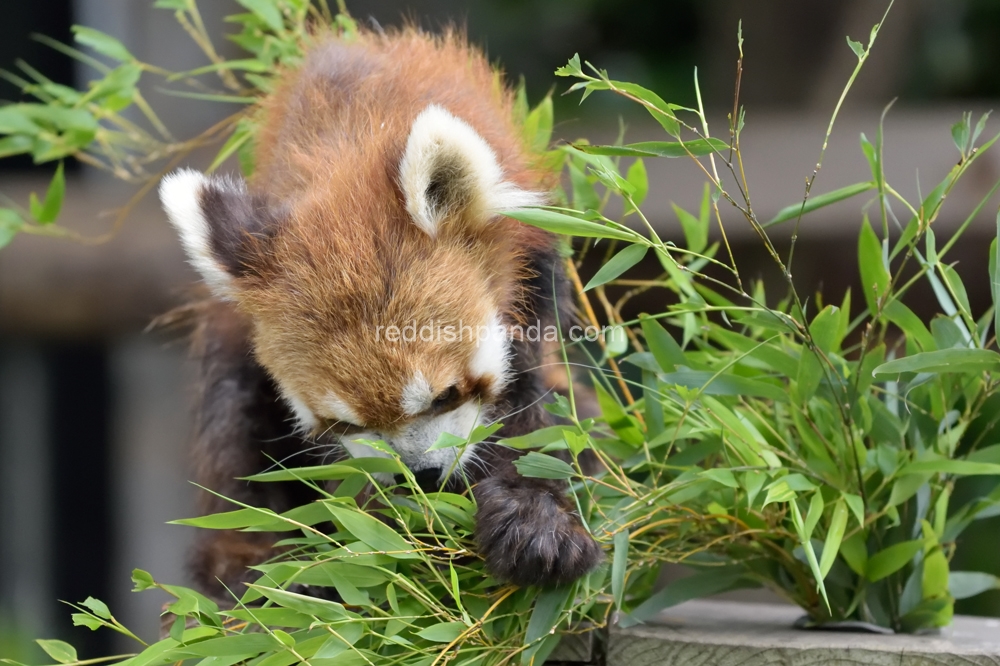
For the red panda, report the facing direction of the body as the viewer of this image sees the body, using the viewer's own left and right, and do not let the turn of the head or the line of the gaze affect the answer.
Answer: facing the viewer
